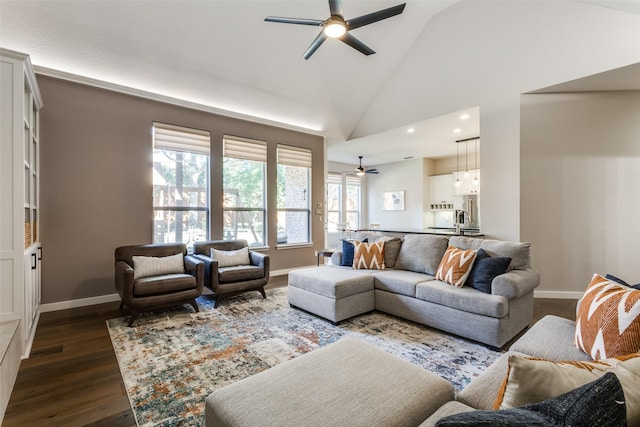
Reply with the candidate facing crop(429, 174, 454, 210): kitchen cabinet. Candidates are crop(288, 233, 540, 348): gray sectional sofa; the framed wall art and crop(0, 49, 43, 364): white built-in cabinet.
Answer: the white built-in cabinet

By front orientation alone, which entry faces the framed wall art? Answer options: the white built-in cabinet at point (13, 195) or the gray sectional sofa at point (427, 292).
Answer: the white built-in cabinet

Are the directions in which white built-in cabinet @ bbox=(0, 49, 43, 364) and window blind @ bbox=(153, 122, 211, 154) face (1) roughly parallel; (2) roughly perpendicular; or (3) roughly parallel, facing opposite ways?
roughly perpendicular

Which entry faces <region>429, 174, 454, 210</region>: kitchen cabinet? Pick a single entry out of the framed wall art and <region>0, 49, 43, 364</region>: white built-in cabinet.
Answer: the white built-in cabinet

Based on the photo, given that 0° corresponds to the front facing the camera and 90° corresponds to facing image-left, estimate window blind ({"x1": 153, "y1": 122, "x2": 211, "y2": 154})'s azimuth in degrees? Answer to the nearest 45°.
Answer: approximately 315°

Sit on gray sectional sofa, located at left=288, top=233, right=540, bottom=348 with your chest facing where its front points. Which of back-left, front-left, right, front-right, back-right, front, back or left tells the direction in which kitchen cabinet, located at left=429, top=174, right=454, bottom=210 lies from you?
back-right

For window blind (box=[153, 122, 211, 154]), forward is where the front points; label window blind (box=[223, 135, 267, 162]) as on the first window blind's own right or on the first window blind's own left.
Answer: on the first window blind's own left

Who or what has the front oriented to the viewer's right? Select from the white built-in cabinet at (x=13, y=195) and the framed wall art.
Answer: the white built-in cabinet

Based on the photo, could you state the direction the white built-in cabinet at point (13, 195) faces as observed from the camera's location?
facing to the right of the viewer

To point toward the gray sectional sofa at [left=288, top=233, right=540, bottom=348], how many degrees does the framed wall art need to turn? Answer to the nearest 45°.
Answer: approximately 45° to its left
